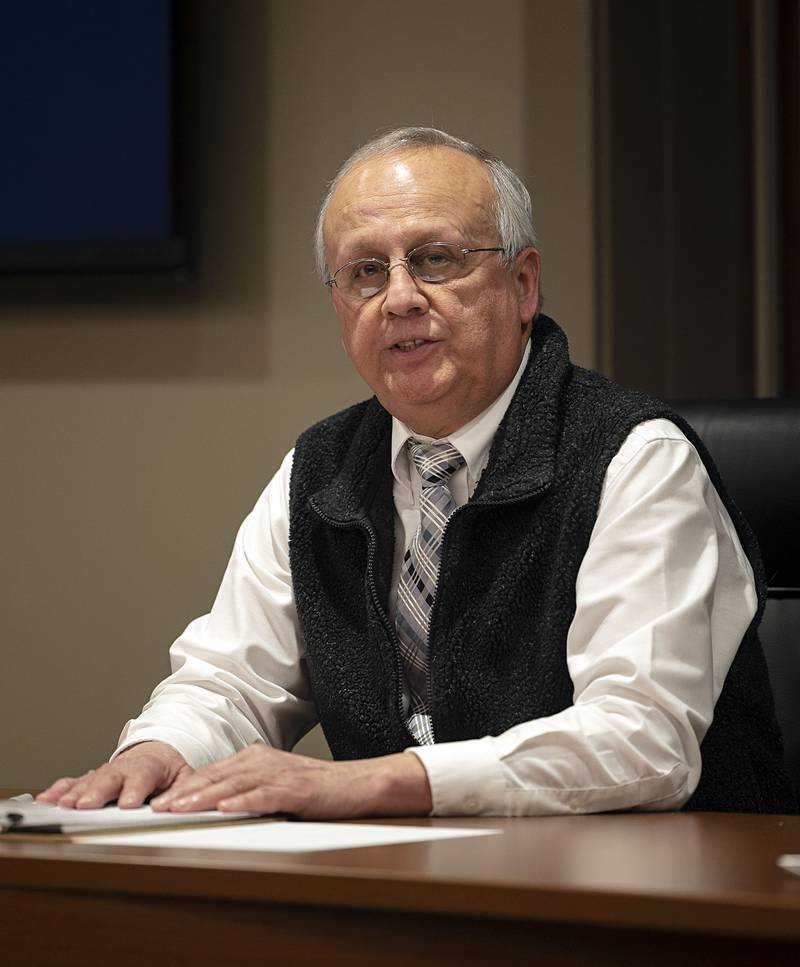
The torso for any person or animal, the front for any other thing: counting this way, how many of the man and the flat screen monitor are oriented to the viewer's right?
0

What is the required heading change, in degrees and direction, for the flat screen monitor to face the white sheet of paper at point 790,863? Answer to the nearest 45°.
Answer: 0° — it already faces it

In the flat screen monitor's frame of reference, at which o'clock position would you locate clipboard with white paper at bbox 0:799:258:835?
The clipboard with white paper is roughly at 12 o'clock from the flat screen monitor.

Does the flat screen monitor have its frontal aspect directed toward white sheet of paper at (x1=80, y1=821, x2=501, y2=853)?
yes

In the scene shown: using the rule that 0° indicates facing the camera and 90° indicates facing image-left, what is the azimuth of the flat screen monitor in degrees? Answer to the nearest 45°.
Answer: approximately 0°

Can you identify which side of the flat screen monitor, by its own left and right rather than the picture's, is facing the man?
front

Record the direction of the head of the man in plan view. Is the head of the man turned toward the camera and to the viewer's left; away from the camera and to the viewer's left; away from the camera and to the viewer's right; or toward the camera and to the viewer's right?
toward the camera and to the viewer's left

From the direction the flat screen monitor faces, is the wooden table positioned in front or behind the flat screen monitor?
in front

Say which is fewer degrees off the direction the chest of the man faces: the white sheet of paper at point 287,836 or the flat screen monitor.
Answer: the white sheet of paper
